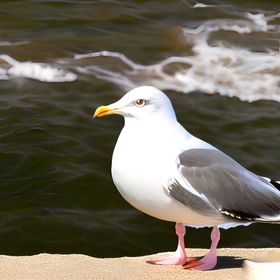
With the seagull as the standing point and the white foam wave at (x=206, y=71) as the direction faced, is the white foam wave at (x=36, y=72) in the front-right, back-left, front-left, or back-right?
front-left

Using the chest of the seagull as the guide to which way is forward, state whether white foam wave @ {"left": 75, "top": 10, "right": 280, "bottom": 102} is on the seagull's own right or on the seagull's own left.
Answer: on the seagull's own right

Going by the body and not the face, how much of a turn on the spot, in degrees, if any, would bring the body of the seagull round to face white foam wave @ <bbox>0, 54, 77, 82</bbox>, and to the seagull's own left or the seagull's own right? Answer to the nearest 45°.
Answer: approximately 90° to the seagull's own right

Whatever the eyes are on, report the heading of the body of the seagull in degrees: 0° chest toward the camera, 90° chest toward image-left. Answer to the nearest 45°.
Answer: approximately 90°

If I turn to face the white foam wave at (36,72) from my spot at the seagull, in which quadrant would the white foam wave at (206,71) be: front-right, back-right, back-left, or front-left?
front-right
